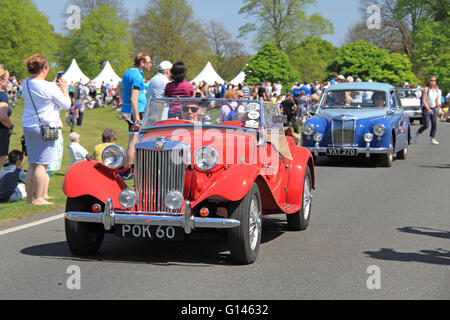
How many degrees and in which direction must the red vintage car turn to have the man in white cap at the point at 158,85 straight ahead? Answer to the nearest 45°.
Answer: approximately 135° to its right

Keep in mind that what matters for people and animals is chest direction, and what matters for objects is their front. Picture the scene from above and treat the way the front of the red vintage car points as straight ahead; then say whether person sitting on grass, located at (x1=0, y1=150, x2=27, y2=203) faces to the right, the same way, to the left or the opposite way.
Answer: the opposite way

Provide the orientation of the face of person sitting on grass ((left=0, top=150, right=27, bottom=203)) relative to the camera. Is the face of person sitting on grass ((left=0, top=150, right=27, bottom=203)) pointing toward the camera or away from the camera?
away from the camera

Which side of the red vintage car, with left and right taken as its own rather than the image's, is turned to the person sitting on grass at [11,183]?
right

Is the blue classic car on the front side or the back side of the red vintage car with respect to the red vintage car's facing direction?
on the back side

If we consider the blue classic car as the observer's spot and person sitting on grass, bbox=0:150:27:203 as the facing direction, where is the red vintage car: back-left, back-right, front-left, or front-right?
front-left

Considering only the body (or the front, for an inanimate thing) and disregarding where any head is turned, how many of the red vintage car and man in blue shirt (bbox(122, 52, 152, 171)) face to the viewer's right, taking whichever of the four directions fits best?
1

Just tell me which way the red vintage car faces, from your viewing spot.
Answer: facing the viewer and to the left of the viewer

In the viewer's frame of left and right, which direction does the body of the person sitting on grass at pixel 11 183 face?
facing away from the viewer and to the right of the viewer

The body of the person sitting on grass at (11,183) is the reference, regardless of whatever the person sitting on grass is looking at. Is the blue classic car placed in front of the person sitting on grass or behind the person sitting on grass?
in front

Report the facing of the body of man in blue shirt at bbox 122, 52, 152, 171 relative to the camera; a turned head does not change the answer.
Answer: to the viewer's right

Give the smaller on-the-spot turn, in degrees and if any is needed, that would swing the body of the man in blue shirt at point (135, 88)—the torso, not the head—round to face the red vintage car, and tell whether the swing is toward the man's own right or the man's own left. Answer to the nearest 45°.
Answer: approximately 90° to the man's own right
